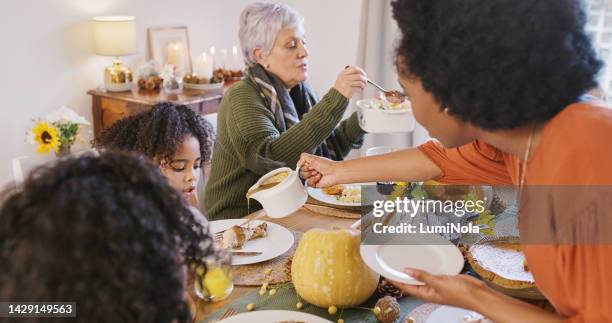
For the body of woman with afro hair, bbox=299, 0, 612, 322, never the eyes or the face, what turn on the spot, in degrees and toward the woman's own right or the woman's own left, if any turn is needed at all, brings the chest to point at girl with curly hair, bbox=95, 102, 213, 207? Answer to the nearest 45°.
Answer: approximately 45° to the woman's own right

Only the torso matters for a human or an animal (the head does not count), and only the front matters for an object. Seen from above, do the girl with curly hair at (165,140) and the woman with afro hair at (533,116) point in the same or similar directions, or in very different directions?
very different directions

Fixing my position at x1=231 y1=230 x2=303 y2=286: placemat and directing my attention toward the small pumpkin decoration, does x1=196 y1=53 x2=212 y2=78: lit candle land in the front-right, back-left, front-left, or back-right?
back-left

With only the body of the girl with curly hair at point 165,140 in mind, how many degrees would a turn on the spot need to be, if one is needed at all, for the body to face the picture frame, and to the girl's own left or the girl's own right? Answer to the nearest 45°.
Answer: approximately 135° to the girl's own left

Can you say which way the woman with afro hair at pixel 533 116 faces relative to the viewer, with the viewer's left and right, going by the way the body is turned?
facing to the left of the viewer

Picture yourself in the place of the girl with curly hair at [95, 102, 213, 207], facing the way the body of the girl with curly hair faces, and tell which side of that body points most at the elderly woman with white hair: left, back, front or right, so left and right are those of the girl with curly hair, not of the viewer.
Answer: left
